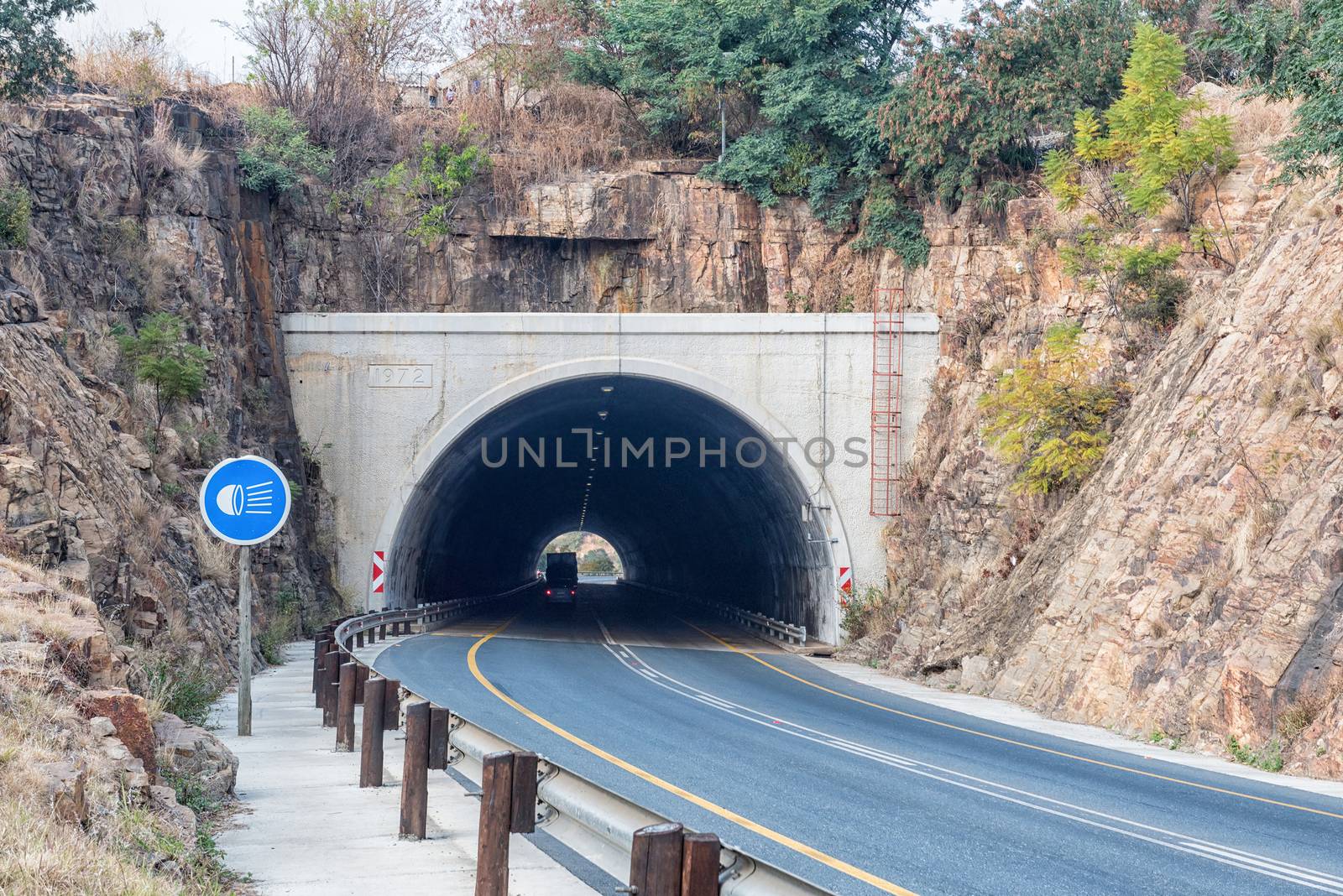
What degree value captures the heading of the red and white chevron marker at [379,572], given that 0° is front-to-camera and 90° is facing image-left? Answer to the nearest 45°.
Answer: approximately 0°

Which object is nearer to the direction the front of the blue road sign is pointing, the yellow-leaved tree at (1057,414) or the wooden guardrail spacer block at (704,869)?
the wooden guardrail spacer block

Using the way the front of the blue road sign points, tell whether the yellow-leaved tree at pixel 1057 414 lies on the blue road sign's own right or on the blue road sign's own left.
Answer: on the blue road sign's own left

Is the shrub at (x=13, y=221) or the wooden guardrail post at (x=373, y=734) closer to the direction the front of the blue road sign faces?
the wooden guardrail post

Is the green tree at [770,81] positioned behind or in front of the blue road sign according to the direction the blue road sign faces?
behind

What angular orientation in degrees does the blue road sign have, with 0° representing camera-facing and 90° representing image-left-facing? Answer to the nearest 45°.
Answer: approximately 0°

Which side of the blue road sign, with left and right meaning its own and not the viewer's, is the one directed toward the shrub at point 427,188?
back

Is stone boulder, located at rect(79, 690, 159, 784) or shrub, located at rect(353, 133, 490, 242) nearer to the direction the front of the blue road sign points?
the stone boulder

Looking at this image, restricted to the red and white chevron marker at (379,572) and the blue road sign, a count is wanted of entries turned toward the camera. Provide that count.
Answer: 2

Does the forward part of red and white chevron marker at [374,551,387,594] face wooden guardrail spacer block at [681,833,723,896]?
yes
